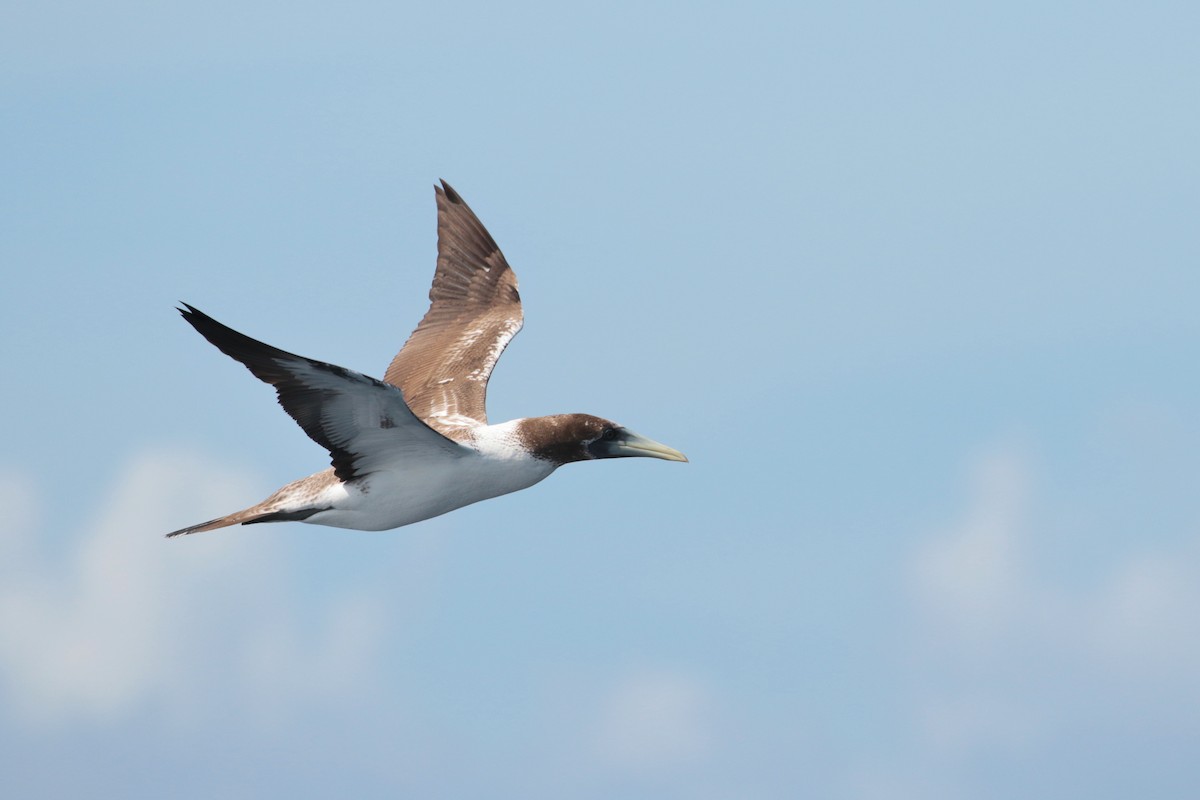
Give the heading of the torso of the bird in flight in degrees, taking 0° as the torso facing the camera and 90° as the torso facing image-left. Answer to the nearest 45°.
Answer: approximately 270°
